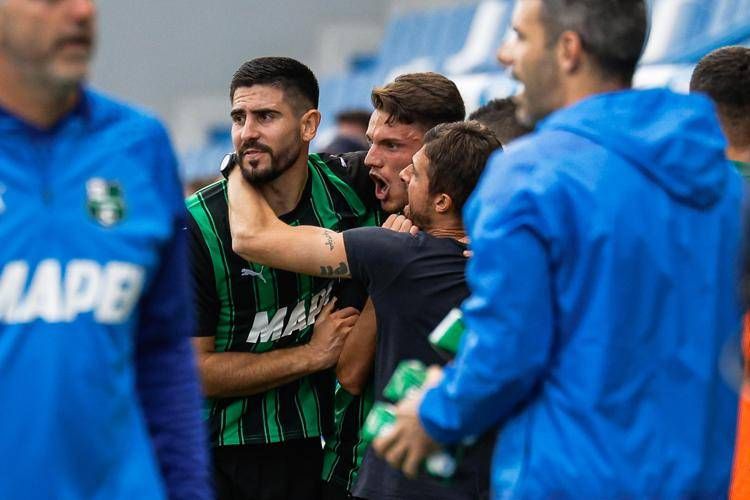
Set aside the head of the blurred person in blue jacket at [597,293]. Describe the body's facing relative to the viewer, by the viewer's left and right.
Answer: facing away from the viewer and to the left of the viewer

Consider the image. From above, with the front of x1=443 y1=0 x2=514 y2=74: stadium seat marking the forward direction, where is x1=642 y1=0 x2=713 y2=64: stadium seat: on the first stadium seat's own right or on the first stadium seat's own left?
on the first stadium seat's own left

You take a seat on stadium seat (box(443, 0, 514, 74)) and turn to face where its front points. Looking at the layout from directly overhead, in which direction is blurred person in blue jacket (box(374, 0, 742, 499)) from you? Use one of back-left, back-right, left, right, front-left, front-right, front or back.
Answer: front-left

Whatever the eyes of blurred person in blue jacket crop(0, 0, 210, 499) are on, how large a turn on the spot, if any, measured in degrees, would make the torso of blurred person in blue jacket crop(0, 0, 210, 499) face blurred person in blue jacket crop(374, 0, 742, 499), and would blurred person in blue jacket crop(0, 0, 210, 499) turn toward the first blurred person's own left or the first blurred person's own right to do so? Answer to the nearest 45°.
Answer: approximately 90° to the first blurred person's own left

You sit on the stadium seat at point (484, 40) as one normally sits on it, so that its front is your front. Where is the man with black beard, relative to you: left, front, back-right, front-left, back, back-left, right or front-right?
front-left

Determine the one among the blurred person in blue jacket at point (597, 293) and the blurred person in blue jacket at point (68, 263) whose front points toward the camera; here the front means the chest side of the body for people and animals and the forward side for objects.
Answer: the blurred person in blue jacket at point (68, 263)

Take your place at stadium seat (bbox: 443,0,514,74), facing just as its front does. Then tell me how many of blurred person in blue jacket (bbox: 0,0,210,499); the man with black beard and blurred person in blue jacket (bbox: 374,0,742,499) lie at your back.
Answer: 0

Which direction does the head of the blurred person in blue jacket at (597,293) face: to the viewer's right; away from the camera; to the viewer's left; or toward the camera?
to the viewer's left

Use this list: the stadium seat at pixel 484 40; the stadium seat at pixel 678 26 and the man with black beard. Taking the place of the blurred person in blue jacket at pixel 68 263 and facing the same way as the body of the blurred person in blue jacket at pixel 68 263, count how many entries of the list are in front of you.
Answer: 0

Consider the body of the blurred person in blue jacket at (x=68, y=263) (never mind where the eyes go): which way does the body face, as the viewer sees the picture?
toward the camera

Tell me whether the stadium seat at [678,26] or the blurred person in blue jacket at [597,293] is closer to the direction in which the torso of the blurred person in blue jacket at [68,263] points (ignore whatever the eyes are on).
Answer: the blurred person in blue jacket

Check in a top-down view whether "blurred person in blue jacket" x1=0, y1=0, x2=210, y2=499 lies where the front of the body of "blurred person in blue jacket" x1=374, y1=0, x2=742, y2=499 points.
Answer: no

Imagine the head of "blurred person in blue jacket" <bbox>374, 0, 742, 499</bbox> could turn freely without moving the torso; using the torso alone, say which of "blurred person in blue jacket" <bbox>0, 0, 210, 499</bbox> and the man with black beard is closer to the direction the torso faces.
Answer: the man with black beard

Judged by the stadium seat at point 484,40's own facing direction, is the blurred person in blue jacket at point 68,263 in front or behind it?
in front

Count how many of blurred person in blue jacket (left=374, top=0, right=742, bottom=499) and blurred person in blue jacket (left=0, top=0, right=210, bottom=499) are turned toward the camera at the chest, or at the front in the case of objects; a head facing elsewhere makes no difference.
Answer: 1
